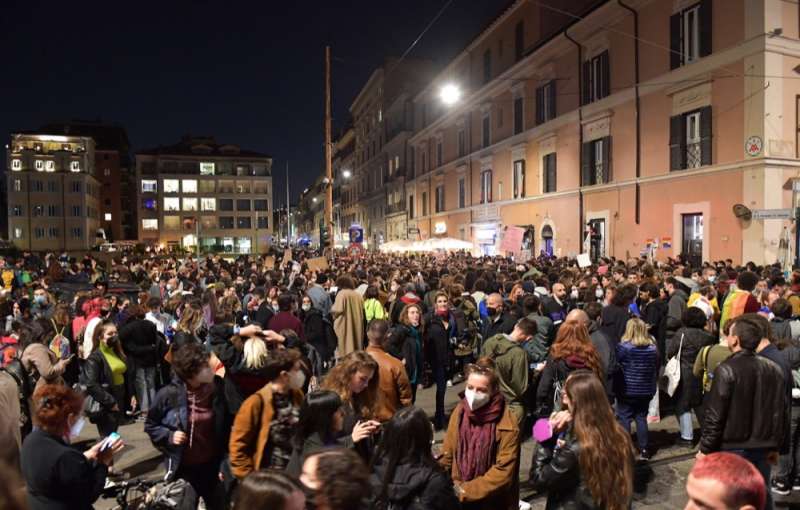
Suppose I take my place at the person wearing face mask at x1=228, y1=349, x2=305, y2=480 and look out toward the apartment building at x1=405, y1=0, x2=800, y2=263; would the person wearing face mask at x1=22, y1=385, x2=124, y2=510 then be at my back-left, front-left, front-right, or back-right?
back-left

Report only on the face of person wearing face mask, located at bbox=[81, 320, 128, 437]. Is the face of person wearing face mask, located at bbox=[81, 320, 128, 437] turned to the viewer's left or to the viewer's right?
to the viewer's right

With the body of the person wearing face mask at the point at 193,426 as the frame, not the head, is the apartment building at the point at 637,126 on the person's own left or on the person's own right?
on the person's own left

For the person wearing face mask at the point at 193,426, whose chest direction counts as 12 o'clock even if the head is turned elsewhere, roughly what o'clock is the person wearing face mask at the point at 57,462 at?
the person wearing face mask at the point at 57,462 is roughly at 3 o'clock from the person wearing face mask at the point at 193,426.

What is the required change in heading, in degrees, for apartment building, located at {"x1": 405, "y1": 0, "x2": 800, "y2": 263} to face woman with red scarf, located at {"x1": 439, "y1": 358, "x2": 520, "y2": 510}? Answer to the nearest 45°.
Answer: approximately 45° to its left

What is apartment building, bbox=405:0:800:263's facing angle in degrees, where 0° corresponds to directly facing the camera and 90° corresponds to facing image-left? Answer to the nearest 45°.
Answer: approximately 45°

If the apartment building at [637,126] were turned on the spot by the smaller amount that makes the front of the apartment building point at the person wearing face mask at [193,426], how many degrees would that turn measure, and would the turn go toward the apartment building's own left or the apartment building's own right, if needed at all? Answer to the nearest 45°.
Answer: approximately 45° to the apartment building's own left

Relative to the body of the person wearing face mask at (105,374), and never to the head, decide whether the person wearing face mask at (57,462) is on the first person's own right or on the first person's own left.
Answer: on the first person's own right
